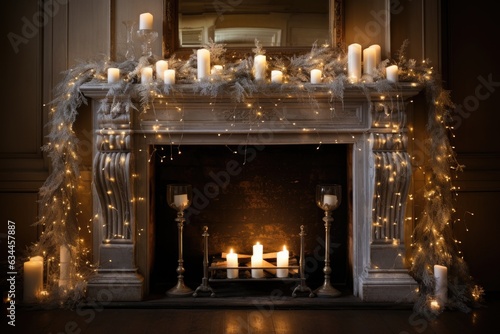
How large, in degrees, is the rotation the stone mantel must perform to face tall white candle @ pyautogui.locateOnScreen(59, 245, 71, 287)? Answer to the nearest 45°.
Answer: approximately 90° to its right

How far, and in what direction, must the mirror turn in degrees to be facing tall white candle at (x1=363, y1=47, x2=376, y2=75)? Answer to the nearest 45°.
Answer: approximately 90° to its left

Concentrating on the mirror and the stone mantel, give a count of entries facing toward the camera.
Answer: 2

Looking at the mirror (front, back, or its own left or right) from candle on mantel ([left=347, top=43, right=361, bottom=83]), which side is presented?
left

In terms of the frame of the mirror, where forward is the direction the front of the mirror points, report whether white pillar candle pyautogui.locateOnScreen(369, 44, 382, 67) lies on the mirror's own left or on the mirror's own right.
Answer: on the mirror's own left

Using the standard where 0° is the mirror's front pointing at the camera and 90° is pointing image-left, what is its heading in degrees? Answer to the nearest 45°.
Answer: approximately 0°

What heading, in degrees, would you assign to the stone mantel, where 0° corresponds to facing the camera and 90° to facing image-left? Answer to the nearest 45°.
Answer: approximately 0°
